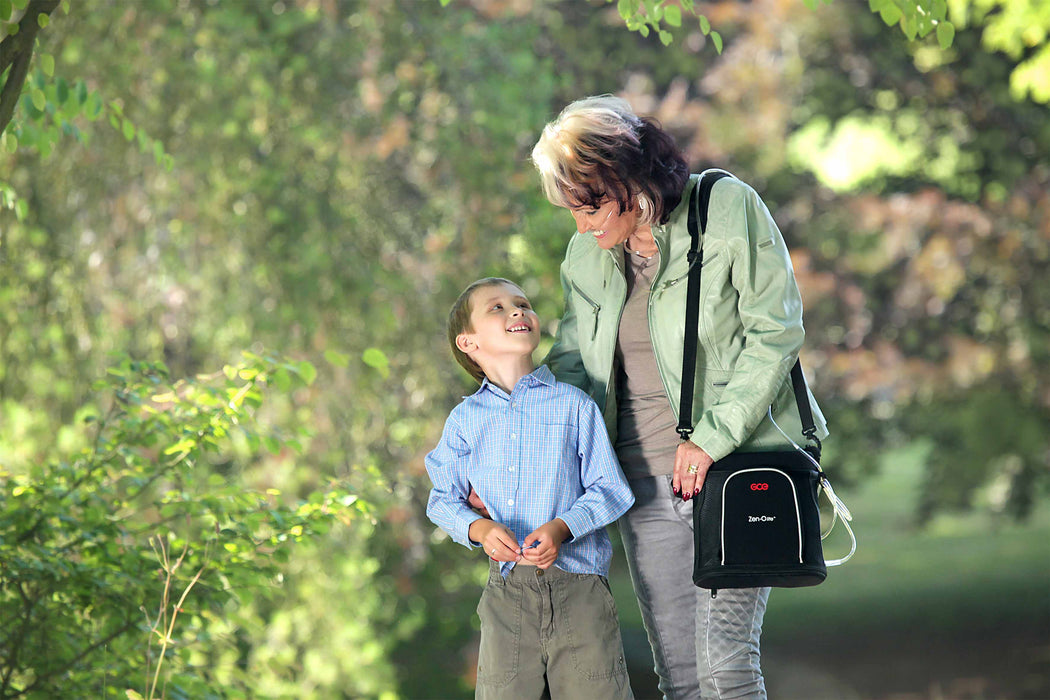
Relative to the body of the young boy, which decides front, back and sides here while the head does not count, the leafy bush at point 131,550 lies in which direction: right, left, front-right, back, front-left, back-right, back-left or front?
back-right

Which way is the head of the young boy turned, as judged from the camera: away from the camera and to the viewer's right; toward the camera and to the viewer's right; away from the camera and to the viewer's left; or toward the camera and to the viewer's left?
toward the camera and to the viewer's right

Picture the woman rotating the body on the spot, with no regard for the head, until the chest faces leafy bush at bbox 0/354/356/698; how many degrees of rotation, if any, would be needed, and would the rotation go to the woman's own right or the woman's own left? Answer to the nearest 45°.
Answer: approximately 90° to the woman's own right

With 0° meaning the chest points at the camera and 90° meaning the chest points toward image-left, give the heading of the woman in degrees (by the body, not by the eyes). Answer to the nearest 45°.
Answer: approximately 45°

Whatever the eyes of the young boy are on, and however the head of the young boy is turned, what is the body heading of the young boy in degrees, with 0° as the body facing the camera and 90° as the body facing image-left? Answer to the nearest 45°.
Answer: approximately 0°

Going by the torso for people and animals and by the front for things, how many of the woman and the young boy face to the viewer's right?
0
